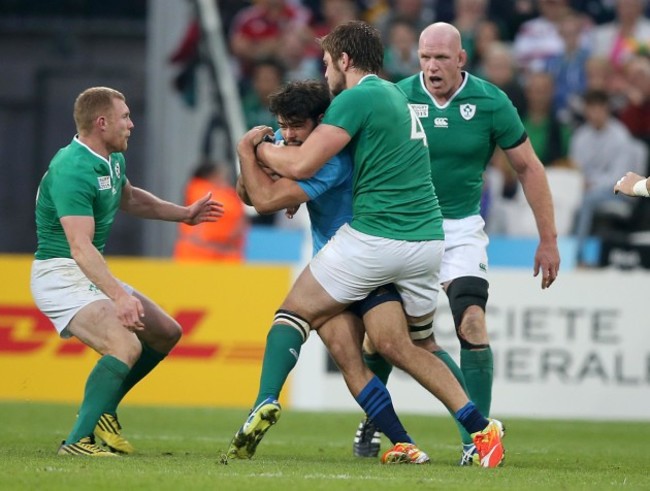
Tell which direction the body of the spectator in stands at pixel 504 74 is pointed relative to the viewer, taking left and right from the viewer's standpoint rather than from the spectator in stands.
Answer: facing the viewer

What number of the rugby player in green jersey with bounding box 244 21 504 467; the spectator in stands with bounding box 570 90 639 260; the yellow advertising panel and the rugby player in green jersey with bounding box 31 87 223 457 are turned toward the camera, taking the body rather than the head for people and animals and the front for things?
2

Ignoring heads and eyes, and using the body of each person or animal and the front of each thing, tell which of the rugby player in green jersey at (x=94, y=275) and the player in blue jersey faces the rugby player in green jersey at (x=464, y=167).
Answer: the rugby player in green jersey at (x=94, y=275)

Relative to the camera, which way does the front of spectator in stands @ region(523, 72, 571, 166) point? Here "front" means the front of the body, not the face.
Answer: toward the camera

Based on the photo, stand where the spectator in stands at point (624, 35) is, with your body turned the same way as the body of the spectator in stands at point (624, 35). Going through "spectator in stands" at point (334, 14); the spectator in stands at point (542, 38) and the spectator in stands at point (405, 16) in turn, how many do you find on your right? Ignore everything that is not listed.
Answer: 3

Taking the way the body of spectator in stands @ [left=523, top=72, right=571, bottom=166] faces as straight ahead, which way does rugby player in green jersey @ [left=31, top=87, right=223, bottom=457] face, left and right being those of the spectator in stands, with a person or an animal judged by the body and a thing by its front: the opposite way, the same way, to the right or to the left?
to the left

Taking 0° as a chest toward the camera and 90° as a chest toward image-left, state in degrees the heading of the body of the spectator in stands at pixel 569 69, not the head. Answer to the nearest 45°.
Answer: approximately 0°

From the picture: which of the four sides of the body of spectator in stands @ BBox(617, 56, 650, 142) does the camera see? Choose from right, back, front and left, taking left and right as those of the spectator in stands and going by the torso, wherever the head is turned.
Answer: front

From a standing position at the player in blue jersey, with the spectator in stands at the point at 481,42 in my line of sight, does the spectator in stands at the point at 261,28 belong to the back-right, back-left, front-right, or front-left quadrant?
front-left

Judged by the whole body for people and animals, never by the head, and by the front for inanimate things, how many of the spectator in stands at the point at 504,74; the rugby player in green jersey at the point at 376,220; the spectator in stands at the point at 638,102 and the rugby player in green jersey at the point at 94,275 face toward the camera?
2

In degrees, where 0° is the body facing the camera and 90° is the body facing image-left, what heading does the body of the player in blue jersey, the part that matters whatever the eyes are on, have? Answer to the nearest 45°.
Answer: approximately 45°

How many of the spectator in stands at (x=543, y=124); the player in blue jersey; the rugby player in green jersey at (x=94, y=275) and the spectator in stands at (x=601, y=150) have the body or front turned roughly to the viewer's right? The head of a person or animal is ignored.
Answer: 1

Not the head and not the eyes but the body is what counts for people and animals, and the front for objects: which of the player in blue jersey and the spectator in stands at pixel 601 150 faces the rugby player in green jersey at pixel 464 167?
the spectator in stands

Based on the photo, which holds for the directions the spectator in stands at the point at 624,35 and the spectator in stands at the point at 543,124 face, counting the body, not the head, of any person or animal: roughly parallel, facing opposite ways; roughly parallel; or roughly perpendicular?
roughly parallel

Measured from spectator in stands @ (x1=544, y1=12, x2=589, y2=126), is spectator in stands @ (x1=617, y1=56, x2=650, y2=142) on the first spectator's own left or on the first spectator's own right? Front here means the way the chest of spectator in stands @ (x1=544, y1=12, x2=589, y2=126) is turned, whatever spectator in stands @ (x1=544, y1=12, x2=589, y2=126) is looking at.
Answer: on the first spectator's own left

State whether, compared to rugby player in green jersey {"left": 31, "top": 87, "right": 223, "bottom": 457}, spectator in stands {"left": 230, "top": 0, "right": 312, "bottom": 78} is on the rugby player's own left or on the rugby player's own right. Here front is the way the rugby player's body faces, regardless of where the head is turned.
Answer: on the rugby player's own left

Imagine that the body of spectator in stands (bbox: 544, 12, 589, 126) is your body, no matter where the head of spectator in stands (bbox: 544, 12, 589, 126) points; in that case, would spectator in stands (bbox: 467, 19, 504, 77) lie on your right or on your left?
on your right

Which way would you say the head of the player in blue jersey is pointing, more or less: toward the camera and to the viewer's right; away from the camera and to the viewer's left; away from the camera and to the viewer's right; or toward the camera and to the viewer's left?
toward the camera and to the viewer's left
